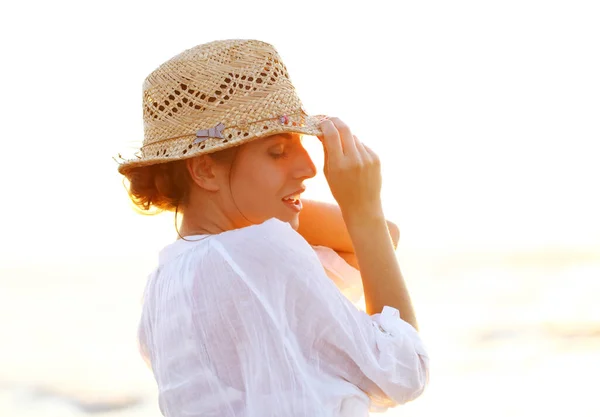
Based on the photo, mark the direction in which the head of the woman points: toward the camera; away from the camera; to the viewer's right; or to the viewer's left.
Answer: to the viewer's right

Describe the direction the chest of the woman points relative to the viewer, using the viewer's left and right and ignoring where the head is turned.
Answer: facing away from the viewer and to the right of the viewer
